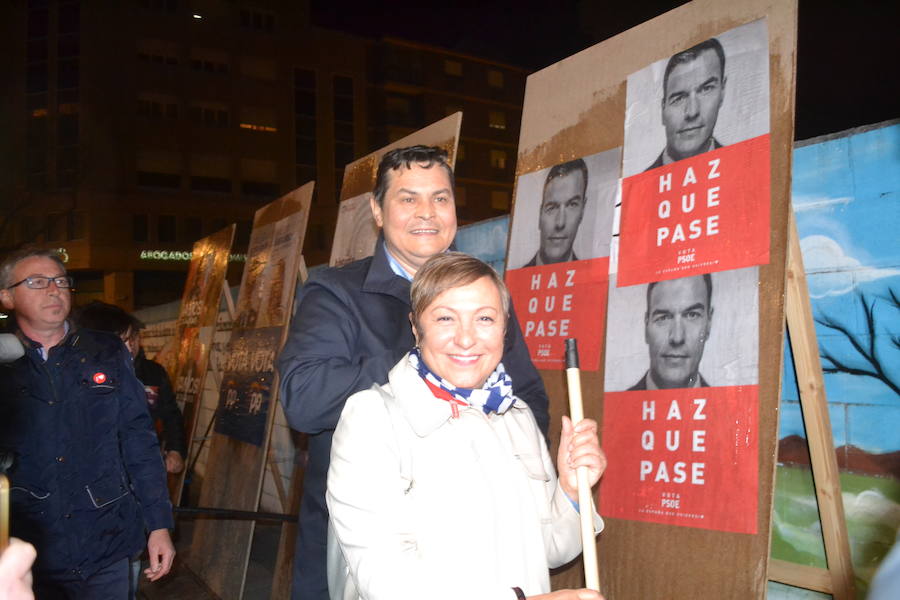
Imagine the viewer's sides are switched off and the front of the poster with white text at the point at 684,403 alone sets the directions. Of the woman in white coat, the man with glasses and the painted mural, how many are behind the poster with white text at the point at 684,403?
1

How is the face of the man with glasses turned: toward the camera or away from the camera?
toward the camera

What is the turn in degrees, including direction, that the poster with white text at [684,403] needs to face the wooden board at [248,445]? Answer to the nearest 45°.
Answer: approximately 90° to its right

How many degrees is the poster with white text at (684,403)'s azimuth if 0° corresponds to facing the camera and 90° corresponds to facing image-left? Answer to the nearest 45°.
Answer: approximately 45°

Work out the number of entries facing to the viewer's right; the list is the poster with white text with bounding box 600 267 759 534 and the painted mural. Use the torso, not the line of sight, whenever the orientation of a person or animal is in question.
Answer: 0

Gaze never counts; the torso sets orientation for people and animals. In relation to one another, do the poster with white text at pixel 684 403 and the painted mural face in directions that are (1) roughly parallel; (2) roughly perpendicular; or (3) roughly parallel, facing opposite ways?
roughly parallel

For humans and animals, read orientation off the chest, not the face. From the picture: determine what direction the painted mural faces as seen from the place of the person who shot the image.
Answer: facing the viewer and to the left of the viewer

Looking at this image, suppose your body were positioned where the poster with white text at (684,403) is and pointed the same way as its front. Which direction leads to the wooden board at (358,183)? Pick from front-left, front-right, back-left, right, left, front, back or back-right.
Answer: right

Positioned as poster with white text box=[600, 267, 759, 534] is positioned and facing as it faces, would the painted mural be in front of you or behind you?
behind
